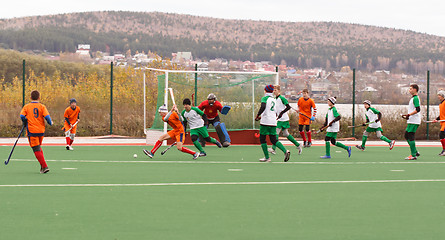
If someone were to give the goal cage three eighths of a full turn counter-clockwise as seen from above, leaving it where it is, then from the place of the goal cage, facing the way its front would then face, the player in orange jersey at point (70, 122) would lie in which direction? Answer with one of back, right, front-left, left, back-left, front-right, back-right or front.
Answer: back-left

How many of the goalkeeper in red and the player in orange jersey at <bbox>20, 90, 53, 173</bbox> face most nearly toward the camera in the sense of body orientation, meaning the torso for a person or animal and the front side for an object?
1

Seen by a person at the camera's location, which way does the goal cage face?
facing the viewer and to the right of the viewer

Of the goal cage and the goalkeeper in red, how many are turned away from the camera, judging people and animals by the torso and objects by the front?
0

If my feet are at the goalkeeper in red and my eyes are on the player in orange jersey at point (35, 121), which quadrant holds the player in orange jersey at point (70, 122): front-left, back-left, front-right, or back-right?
front-right

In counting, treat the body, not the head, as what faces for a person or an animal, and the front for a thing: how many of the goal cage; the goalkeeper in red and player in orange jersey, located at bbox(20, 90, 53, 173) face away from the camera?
1

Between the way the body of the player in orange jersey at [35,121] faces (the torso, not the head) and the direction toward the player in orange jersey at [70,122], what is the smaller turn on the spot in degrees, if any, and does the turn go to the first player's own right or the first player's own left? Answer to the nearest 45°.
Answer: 0° — they already face them

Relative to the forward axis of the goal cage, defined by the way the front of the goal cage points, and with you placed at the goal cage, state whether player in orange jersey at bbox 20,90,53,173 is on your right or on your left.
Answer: on your right

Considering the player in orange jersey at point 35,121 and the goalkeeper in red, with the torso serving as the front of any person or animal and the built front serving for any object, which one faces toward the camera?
the goalkeeper in red

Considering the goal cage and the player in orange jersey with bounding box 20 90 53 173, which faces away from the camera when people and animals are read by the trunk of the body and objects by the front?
the player in orange jersey

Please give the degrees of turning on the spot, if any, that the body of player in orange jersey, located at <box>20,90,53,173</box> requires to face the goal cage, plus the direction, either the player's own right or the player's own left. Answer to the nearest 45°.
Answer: approximately 45° to the player's own right

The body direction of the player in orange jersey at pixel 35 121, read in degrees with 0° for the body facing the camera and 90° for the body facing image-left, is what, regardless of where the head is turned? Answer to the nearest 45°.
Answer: approximately 180°

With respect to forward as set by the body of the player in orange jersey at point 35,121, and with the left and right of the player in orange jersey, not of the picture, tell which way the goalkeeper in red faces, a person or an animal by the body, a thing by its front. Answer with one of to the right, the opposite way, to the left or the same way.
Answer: the opposite way

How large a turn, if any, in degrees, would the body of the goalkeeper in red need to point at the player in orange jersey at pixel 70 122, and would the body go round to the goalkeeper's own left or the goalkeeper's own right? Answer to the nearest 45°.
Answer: approximately 90° to the goalkeeper's own right

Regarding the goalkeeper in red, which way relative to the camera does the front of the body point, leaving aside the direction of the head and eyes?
toward the camera

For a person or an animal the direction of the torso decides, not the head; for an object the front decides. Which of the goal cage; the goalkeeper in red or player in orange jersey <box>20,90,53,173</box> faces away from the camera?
the player in orange jersey
